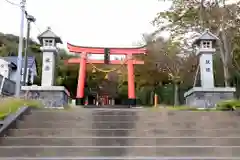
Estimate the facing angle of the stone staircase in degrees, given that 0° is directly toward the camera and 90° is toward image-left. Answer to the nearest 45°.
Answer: approximately 0°

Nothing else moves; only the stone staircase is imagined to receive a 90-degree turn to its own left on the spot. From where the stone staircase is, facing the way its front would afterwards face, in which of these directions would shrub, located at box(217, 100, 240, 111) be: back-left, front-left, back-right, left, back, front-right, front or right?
front-left
